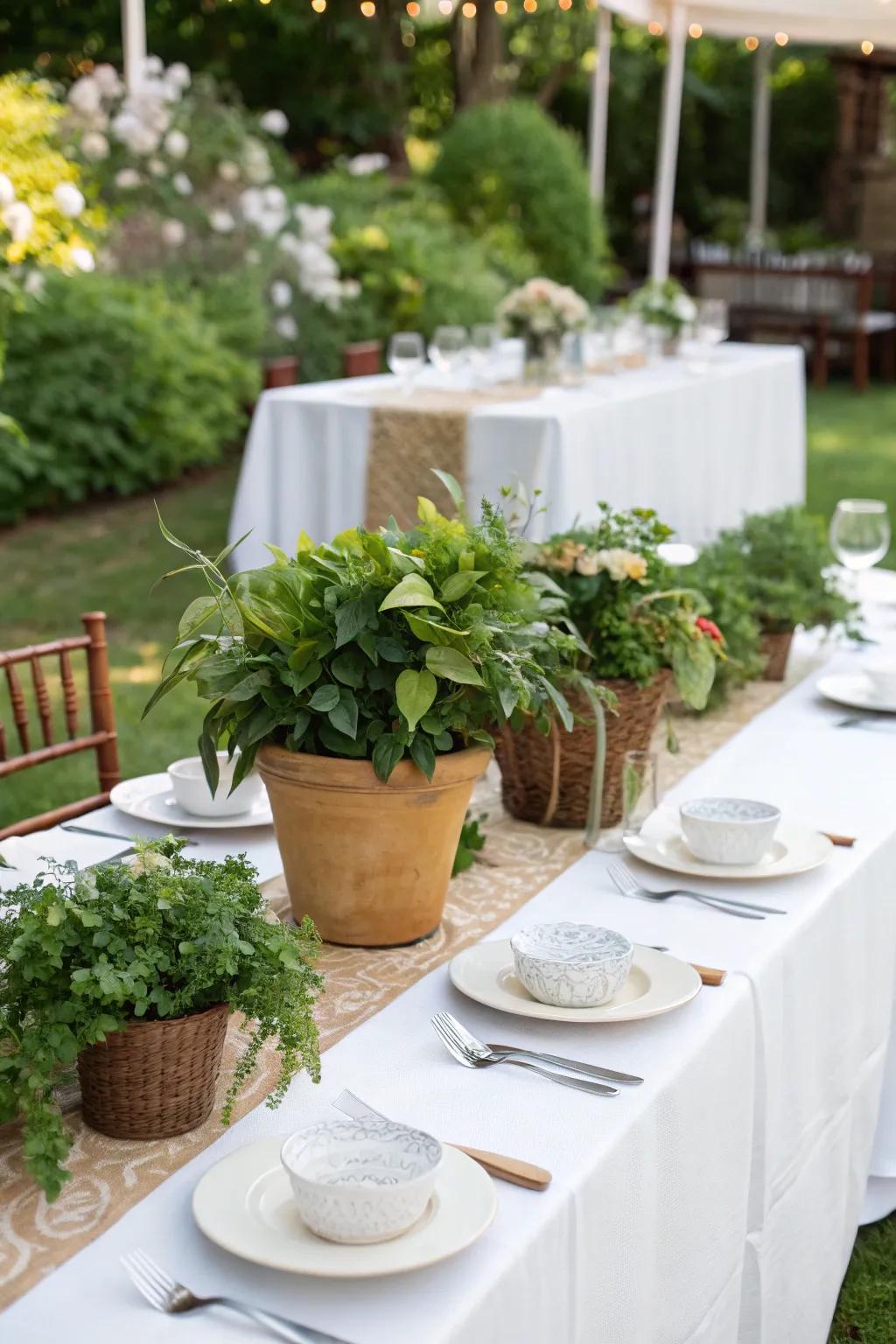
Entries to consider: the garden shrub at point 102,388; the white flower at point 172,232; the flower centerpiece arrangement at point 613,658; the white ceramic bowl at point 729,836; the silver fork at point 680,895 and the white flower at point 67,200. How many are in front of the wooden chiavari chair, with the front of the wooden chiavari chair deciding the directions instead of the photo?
3

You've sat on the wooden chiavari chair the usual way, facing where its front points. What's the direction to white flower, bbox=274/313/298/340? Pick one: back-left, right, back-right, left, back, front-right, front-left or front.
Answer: back-left

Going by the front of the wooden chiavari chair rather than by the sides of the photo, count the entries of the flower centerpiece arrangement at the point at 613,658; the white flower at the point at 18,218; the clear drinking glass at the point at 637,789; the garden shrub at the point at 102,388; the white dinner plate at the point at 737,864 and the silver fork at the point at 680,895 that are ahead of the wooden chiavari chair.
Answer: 4

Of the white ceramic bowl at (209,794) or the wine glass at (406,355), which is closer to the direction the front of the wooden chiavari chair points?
the white ceramic bowl

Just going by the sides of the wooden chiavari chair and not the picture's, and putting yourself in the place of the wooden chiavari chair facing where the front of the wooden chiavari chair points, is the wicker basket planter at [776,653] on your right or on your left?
on your left

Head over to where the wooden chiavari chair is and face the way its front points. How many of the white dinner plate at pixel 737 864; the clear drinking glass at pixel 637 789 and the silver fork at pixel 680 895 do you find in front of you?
3

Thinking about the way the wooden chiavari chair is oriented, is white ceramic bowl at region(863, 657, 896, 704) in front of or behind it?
in front

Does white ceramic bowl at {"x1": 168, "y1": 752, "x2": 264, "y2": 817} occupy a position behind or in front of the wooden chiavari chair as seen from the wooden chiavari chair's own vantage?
in front

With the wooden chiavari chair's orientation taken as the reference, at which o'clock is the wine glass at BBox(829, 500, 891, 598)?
The wine glass is roughly at 10 o'clock from the wooden chiavari chair.

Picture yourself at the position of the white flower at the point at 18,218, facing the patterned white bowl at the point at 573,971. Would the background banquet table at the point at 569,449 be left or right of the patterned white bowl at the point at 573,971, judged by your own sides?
left

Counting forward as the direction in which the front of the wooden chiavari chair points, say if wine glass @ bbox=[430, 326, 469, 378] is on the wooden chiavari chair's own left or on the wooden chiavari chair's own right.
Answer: on the wooden chiavari chair's own left

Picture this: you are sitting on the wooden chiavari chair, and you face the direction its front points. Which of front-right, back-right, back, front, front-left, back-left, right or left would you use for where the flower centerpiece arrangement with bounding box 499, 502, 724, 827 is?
front

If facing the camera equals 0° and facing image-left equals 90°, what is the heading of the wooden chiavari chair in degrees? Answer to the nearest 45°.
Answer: approximately 315°

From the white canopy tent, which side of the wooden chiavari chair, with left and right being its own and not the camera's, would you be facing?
left

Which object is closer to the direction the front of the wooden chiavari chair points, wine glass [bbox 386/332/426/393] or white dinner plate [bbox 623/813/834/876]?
the white dinner plate

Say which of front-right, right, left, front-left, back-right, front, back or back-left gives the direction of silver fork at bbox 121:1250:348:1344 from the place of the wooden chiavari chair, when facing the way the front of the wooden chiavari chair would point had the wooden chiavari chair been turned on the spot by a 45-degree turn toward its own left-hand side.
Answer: right

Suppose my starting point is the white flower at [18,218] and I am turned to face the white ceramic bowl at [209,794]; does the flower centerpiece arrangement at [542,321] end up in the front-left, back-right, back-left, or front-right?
front-left

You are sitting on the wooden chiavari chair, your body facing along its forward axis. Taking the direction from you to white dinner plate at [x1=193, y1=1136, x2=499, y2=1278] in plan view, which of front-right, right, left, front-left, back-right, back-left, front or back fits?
front-right

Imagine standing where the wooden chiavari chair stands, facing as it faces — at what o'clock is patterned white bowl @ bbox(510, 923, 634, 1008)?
The patterned white bowl is roughly at 1 o'clock from the wooden chiavari chair.

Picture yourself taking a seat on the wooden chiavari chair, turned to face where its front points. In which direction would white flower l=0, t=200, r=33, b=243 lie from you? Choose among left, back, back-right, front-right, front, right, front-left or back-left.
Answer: back-left

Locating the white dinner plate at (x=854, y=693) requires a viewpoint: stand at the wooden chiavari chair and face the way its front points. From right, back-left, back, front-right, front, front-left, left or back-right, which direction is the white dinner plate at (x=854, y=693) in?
front-left
